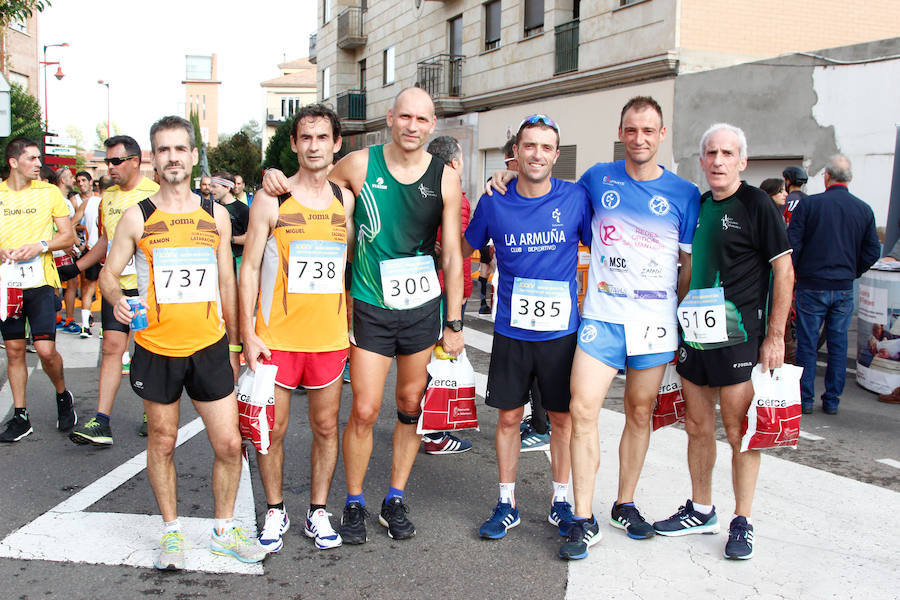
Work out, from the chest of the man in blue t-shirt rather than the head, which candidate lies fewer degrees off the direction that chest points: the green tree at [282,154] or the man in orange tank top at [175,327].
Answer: the man in orange tank top

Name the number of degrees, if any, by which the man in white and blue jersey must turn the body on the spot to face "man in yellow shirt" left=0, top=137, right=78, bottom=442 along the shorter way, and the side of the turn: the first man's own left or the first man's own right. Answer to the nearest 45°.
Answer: approximately 90° to the first man's own right

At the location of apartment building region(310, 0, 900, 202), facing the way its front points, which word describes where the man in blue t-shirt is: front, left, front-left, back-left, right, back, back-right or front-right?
front-left

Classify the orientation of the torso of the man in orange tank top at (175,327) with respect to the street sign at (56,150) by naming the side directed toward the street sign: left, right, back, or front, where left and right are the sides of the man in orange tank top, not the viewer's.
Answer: back

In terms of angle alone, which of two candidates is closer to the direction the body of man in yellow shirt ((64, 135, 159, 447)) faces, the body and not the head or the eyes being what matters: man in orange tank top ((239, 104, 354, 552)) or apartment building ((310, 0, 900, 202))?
the man in orange tank top

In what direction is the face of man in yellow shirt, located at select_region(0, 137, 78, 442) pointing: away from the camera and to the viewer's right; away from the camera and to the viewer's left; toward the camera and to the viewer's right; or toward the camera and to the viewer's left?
toward the camera and to the viewer's right

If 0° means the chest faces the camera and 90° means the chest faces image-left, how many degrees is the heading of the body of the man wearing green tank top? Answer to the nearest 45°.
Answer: approximately 0°

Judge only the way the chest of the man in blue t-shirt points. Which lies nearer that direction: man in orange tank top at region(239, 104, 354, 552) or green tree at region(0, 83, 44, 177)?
the man in orange tank top
